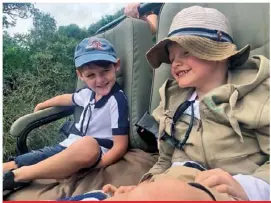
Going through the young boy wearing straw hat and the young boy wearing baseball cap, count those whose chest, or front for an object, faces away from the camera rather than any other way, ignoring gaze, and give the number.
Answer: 0

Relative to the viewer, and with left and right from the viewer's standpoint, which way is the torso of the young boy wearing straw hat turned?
facing the viewer and to the left of the viewer

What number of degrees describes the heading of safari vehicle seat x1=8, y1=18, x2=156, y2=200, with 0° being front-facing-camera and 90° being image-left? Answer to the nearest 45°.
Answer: approximately 45°

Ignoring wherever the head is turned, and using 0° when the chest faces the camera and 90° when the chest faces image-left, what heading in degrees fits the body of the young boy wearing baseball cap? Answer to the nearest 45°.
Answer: approximately 45°
